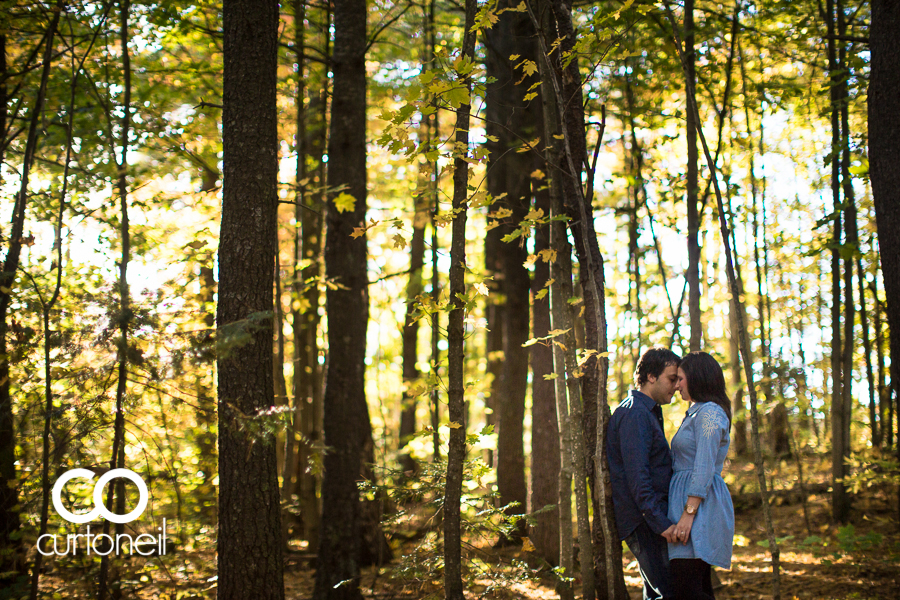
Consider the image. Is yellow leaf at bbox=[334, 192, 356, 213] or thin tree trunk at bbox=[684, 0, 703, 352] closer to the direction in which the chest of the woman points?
the yellow leaf

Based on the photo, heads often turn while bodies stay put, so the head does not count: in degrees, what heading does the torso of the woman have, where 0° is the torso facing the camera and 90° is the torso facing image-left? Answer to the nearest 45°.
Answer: approximately 90°

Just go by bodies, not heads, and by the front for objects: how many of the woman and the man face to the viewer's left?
1

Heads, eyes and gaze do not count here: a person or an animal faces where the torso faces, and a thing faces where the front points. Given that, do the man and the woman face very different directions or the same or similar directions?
very different directions

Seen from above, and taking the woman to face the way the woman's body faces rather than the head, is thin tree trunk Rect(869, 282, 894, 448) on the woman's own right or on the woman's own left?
on the woman's own right

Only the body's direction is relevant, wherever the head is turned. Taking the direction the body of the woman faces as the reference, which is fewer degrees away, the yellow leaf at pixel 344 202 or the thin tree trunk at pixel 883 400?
the yellow leaf

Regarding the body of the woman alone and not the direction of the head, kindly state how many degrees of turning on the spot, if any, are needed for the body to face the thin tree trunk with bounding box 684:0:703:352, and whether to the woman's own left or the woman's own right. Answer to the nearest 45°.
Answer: approximately 90° to the woman's own right

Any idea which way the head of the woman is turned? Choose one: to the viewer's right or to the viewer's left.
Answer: to the viewer's left

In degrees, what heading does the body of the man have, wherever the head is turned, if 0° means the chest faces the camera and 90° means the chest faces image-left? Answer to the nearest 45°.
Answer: approximately 270°

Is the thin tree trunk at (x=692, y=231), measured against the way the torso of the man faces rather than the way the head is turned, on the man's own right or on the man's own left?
on the man's own left
